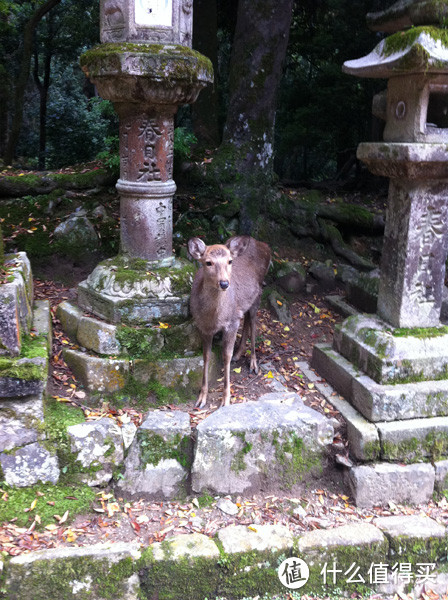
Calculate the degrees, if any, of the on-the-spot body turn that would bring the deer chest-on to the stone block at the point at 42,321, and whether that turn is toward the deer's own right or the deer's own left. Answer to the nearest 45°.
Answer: approximately 45° to the deer's own right

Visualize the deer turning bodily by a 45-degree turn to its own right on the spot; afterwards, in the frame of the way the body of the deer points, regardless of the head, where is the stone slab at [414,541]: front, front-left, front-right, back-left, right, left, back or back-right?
back-left

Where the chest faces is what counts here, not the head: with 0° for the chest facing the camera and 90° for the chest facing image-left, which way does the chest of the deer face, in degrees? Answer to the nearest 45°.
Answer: approximately 45°

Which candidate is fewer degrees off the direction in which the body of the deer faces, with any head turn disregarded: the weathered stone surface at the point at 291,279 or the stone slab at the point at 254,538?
the stone slab

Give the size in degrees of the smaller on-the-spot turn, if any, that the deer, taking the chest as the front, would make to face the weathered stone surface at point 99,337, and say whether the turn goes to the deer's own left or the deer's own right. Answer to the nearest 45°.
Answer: approximately 45° to the deer's own right

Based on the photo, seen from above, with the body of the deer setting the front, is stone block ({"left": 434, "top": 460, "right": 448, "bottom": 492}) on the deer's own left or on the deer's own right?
on the deer's own left

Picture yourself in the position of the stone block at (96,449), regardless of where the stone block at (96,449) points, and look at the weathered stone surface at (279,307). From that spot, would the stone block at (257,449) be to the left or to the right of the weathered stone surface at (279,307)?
right

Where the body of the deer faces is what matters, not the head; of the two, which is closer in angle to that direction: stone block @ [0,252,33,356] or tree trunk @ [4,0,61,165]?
the stone block

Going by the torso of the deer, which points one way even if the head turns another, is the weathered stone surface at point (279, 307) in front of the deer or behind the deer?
behind
